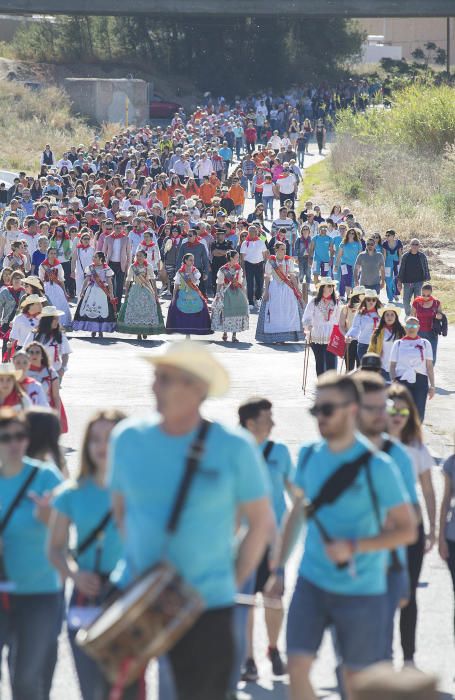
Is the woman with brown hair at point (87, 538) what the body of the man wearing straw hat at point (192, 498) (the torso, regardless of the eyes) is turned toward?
no

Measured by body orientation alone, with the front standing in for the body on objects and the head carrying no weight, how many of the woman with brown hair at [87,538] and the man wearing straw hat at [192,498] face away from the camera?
0

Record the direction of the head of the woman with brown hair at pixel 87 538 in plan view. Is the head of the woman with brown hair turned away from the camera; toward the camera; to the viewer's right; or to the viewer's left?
toward the camera

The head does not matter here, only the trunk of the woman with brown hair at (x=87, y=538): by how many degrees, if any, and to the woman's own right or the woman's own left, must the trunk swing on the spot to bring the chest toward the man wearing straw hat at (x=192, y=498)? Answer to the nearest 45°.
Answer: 0° — they already face them

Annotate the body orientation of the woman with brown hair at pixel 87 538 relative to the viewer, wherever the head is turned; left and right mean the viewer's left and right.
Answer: facing the viewer

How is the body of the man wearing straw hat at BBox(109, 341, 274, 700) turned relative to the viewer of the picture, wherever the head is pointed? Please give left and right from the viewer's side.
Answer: facing the viewer and to the left of the viewer
